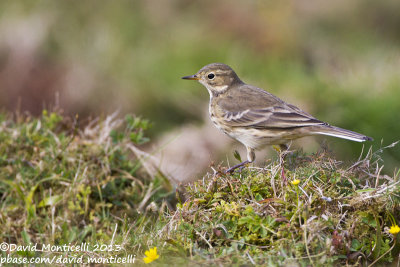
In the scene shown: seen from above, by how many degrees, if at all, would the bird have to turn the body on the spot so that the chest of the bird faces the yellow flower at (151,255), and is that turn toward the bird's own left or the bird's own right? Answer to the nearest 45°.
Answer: approximately 90° to the bird's own left

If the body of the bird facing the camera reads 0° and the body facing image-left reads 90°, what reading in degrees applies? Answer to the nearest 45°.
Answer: approximately 90°

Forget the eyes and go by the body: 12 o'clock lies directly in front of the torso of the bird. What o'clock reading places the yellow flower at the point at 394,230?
The yellow flower is roughly at 8 o'clock from the bird.

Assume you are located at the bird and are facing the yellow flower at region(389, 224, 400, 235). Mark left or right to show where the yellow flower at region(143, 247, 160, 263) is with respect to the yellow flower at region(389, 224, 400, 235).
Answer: right
